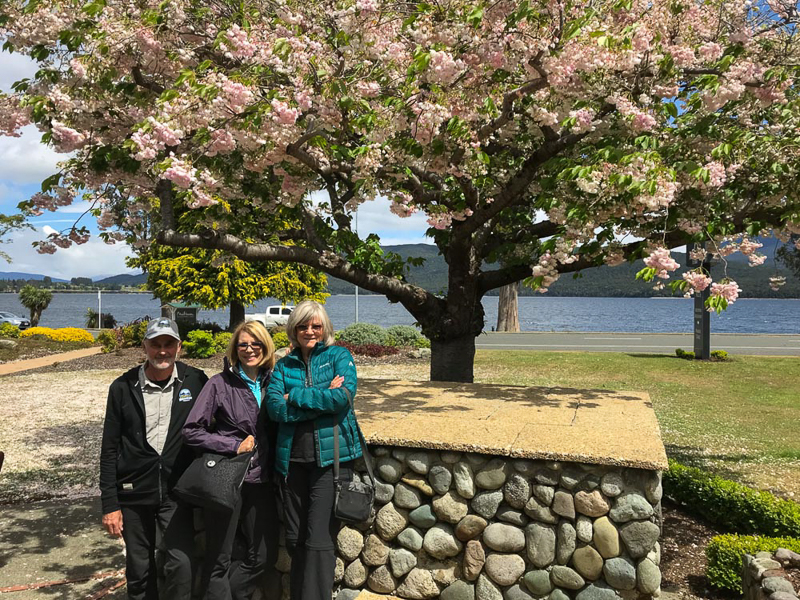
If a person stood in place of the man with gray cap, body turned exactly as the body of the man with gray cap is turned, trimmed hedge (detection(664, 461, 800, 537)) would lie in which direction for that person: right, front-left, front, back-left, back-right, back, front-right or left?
left

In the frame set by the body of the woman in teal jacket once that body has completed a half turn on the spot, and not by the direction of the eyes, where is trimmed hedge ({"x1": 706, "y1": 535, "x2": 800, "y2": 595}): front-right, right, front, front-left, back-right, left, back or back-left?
right

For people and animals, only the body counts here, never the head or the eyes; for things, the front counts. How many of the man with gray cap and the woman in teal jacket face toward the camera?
2

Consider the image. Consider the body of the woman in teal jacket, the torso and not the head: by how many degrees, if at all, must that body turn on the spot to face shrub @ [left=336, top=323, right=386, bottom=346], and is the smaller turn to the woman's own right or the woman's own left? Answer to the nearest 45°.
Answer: approximately 180°

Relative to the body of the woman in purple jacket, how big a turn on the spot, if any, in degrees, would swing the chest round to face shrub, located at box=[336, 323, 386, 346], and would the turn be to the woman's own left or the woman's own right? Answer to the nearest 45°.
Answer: approximately 135° to the woman's own left

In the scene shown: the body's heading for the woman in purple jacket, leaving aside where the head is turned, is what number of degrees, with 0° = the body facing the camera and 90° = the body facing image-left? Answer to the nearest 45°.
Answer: approximately 315°

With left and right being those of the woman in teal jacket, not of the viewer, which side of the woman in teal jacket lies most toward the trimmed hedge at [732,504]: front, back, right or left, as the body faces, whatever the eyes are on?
left

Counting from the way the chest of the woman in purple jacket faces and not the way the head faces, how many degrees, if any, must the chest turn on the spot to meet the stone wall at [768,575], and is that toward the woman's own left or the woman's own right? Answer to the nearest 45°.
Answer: approximately 45° to the woman's own left
